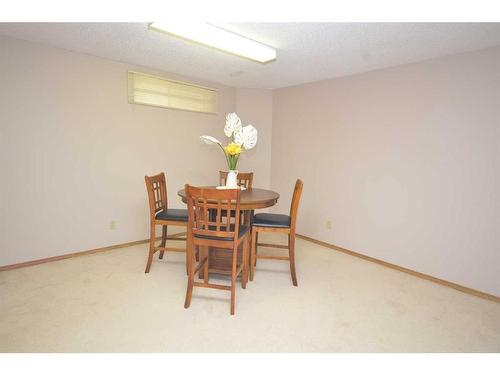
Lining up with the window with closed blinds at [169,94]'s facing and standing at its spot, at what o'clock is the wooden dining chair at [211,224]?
The wooden dining chair is roughly at 1 o'clock from the window with closed blinds.

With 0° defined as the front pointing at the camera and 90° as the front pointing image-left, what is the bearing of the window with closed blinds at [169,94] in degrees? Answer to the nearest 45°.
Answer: approximately 315°
